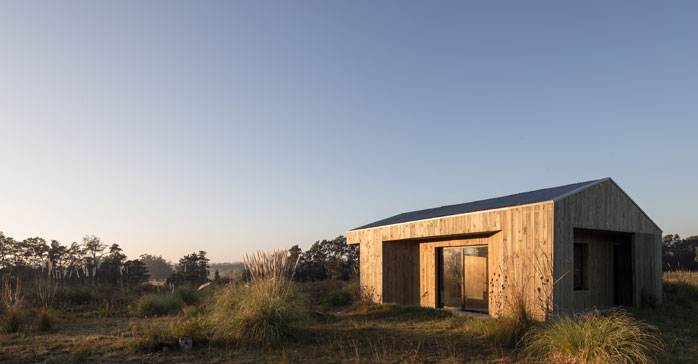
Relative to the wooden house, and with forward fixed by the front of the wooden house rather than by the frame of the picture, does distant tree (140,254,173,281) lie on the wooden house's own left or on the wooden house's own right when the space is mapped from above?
on the wooden house's own right

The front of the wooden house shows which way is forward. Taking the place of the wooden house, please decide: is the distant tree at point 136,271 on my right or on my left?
on my right

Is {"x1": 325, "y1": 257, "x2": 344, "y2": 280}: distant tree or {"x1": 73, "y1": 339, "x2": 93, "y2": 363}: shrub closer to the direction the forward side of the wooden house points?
the shrub

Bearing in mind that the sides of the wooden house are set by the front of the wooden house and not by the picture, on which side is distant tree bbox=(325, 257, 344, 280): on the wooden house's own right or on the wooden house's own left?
on the wooden house's own right

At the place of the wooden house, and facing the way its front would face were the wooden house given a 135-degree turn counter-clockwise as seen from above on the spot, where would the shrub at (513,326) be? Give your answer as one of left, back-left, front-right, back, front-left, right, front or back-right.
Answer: right

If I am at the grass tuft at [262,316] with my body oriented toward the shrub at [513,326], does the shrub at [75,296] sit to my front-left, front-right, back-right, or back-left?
back-left

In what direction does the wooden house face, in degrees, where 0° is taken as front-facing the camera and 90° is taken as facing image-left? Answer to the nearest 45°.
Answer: approximately 45°

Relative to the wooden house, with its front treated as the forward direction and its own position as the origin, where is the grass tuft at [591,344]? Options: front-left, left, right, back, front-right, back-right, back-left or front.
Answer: front-left

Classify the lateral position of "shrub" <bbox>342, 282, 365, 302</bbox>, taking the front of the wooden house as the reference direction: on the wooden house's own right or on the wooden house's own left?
on the wooden house's own right

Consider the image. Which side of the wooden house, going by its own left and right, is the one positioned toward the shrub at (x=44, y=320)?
front
